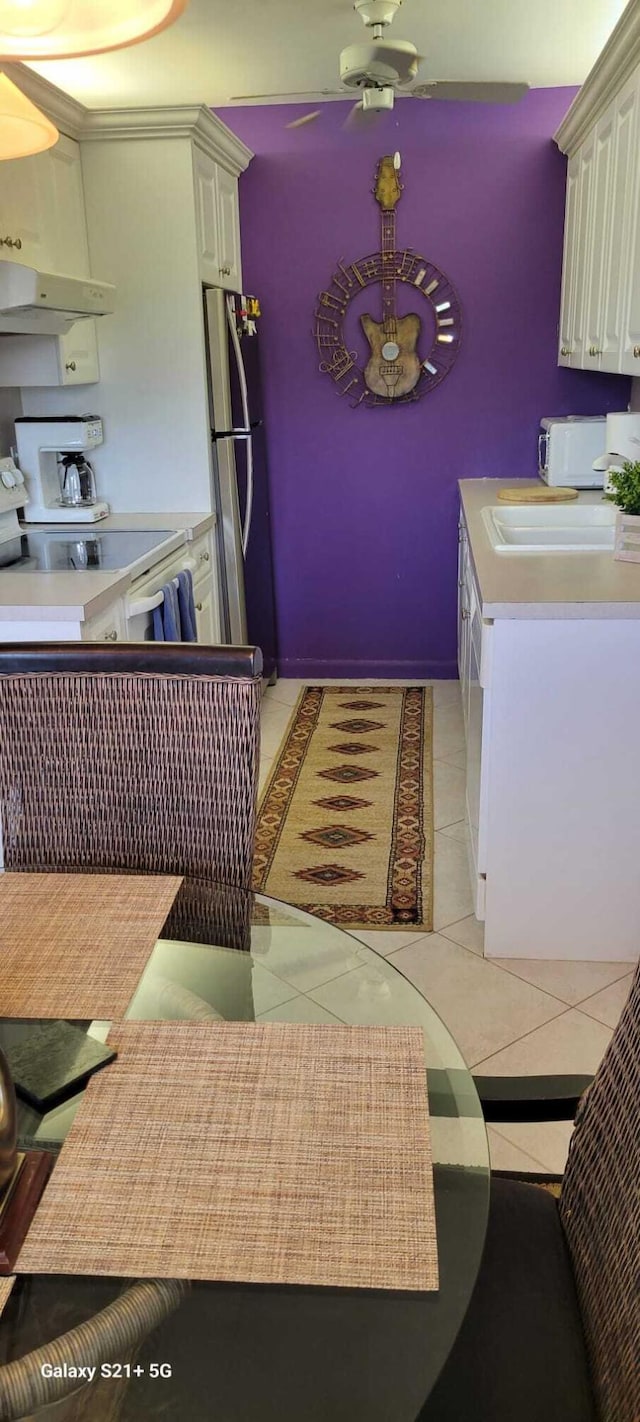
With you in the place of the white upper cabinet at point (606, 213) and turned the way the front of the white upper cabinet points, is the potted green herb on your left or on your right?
on your left

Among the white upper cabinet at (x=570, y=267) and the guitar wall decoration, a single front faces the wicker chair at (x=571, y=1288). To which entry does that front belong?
the guitar wall decoration

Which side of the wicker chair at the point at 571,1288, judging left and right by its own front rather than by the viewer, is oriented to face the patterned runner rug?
right

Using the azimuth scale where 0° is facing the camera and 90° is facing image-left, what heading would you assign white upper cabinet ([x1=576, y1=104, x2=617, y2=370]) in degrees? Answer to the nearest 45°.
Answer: approximately 90°

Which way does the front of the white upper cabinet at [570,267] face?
to the viewer's left

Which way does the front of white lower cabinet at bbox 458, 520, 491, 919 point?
to the viewer's left

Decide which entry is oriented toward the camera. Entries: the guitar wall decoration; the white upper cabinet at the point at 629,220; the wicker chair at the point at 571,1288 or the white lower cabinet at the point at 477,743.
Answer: the guitar wall decoration

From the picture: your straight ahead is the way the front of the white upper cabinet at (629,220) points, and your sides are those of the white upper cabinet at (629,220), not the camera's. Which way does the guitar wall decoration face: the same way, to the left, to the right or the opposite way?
to the left

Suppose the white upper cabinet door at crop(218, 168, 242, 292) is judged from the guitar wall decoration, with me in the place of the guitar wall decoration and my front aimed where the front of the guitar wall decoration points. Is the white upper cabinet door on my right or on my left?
on my right

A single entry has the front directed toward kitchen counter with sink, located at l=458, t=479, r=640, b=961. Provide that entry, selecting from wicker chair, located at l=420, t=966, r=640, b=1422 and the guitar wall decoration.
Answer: the guitar wall decoration

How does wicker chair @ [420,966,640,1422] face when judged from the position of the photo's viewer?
facing to the left of the viewer

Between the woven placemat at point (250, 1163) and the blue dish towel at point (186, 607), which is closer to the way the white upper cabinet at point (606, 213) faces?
the blue dish towel

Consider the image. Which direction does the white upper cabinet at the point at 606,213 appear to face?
to the viewer's left

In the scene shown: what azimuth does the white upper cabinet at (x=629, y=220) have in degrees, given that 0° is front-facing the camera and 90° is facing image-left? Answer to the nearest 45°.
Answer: approximately 90°
